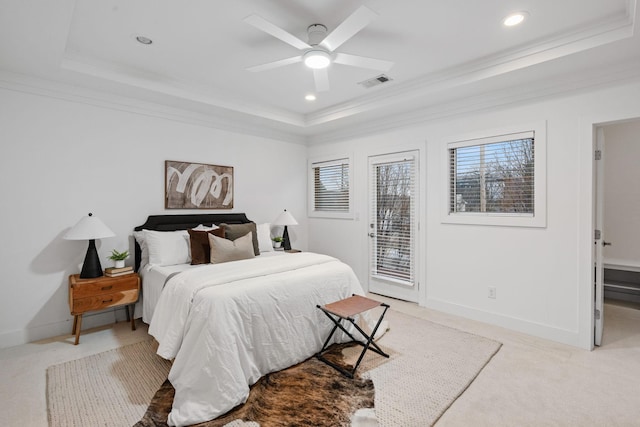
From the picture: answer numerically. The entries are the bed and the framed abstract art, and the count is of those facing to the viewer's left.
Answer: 0

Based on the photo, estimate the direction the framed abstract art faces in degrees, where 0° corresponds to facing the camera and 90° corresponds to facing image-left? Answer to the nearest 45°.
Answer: approximately 315°

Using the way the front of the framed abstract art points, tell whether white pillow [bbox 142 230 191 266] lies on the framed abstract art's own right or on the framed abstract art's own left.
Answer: on the framed abstract art's own right

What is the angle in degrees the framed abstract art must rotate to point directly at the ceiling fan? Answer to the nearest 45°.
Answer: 0° — it already faces it

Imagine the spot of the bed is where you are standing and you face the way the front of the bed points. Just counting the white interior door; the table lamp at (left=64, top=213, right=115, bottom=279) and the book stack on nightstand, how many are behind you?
2

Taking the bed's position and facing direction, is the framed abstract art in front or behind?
behind

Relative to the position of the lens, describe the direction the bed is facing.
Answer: facing the viewer and to the right of the viewer

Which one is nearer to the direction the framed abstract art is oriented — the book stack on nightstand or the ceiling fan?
the ceiling fan

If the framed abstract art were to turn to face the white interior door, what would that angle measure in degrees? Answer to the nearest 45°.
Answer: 0° — it already faces it

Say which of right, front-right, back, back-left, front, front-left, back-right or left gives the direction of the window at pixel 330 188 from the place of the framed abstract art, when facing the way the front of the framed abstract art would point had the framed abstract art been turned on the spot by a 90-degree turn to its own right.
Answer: back-left

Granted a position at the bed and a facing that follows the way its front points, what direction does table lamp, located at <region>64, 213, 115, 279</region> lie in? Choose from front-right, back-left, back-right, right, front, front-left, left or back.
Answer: back
